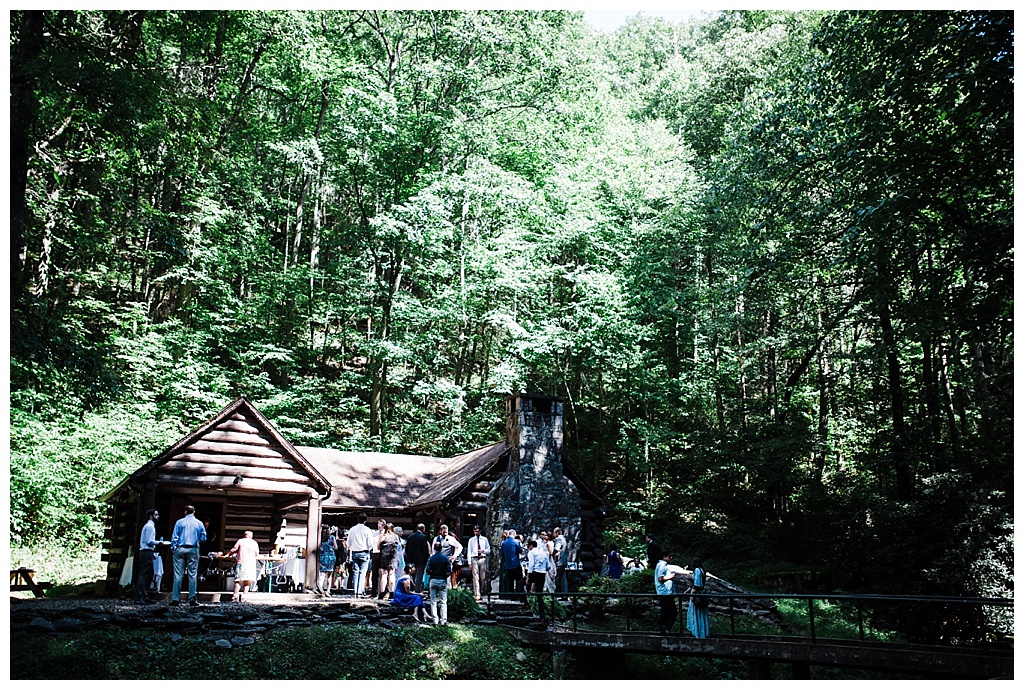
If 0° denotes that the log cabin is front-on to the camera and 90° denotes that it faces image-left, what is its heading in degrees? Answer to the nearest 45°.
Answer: approximately 0°

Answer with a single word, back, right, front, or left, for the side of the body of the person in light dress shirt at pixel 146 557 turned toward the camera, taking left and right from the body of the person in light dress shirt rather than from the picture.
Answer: right

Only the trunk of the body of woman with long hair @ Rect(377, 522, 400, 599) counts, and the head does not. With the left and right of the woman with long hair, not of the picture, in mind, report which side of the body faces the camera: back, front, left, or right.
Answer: back

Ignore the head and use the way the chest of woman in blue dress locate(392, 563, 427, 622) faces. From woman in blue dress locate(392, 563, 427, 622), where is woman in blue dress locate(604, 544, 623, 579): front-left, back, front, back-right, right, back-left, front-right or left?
front-left

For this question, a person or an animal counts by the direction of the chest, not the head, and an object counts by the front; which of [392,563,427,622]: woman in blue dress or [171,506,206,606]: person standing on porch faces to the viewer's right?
the woman in blue dress

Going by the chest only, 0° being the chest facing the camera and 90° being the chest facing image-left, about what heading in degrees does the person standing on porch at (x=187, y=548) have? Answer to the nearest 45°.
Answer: approximately 180°

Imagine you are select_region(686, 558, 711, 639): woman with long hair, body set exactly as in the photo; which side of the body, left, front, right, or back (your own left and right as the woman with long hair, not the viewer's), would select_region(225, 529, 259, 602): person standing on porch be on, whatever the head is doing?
front
